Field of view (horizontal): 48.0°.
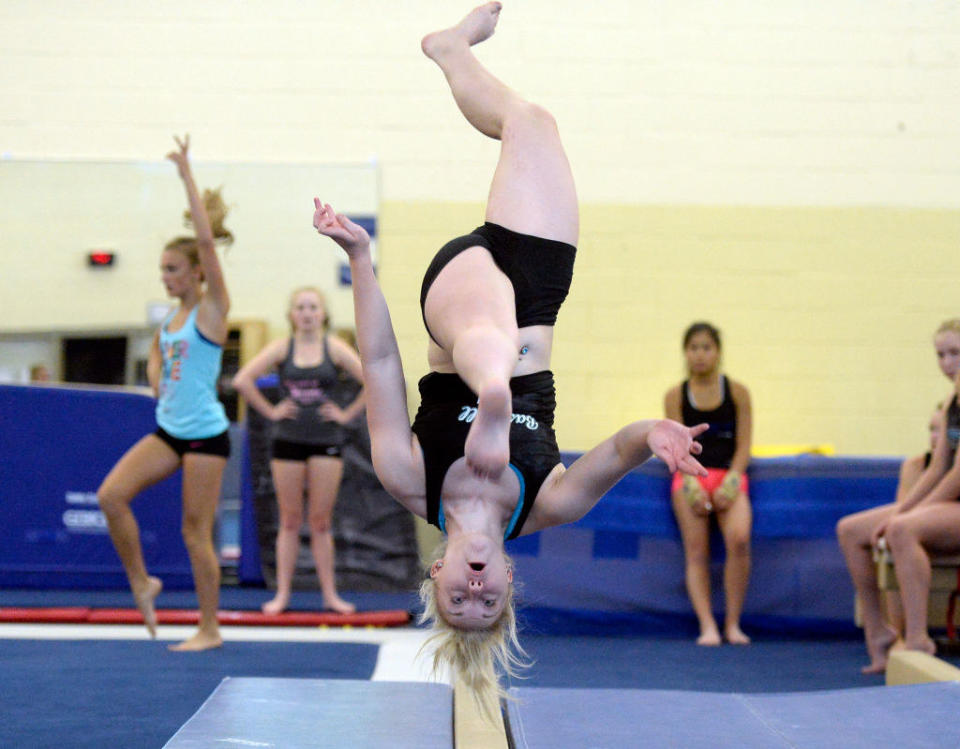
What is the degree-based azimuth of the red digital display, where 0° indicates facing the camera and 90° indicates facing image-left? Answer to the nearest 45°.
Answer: approximately 0°

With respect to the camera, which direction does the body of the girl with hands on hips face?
toward the camera

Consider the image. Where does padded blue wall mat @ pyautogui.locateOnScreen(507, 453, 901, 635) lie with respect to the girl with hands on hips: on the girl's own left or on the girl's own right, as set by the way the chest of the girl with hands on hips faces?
on the girl's own left

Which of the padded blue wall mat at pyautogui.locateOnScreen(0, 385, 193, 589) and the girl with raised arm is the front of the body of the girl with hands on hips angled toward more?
the girl with raised arm

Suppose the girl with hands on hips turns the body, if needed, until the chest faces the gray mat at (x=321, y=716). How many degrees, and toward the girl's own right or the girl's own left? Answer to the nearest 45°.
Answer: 0° — they already face it

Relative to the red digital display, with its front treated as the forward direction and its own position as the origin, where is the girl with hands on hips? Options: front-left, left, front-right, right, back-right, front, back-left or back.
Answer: front-left

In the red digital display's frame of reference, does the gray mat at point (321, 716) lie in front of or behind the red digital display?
in front

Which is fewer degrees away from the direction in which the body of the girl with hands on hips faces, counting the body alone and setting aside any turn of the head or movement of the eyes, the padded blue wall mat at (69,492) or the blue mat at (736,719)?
the blue mat

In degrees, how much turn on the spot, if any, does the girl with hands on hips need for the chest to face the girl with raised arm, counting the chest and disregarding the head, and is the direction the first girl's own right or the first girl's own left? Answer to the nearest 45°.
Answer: approximately 45° to the first girl's own right

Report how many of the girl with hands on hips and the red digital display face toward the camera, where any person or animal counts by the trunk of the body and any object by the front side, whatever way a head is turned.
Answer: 2
